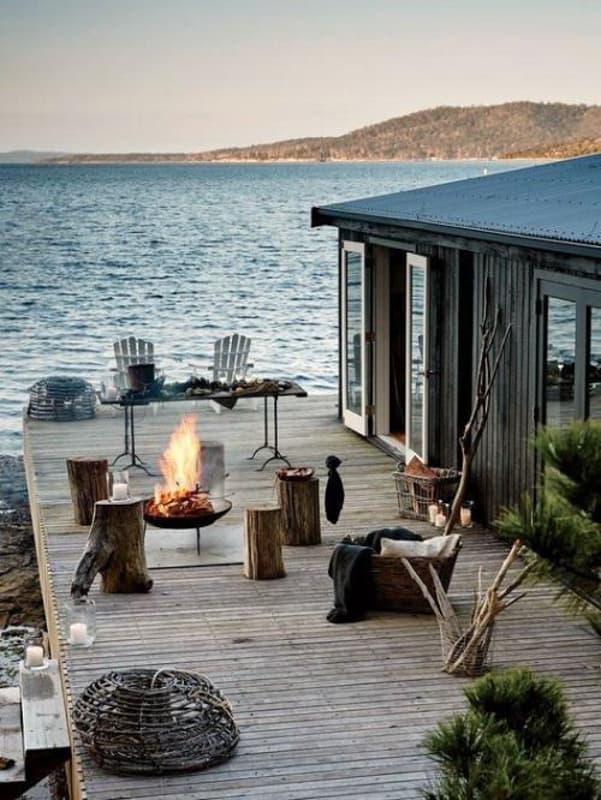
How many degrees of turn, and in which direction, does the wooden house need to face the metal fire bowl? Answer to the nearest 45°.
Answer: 0° — it already faces it

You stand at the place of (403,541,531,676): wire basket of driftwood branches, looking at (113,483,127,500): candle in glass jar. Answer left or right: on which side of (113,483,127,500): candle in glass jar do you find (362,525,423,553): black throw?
right

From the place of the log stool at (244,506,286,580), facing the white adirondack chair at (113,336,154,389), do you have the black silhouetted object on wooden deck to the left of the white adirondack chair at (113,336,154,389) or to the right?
right

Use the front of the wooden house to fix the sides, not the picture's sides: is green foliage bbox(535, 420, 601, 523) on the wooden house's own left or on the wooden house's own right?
on the wooden house's own left

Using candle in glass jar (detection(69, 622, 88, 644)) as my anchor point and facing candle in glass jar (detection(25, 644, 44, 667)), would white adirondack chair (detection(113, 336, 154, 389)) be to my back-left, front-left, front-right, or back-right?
back-right

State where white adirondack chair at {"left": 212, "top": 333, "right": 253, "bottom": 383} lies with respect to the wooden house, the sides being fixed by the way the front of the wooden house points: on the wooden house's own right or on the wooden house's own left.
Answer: on the wooden house's own right

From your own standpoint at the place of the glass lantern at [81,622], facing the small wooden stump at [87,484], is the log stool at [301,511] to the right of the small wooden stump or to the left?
right

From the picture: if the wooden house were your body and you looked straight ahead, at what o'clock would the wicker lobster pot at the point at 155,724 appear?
The wicker lobster pot is roughly at 11 o'clock from the wooden house.

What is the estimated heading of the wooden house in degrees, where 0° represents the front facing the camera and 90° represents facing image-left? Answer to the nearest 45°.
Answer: approximately 45°
